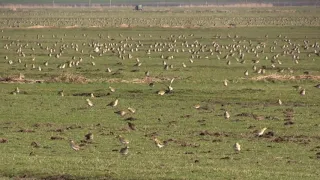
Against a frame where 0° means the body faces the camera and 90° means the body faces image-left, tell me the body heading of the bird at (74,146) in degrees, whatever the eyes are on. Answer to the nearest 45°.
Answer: approximately 90°

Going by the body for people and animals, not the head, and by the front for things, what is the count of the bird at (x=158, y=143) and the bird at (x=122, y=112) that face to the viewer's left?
1

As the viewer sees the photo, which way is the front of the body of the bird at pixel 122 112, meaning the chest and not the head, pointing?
to the viewer's right

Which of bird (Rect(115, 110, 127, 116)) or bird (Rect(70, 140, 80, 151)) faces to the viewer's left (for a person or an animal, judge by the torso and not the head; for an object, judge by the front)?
bird (Rect(70, 140, 80, 151))

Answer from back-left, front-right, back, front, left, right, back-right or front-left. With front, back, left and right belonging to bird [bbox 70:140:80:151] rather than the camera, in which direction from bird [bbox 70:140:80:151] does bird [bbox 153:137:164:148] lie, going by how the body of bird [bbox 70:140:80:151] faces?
back

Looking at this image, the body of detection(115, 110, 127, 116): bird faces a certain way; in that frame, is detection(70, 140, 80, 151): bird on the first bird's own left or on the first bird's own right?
on the first bird's own right

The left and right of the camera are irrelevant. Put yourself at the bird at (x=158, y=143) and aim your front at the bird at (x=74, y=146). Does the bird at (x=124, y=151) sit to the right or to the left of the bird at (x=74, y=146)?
left
